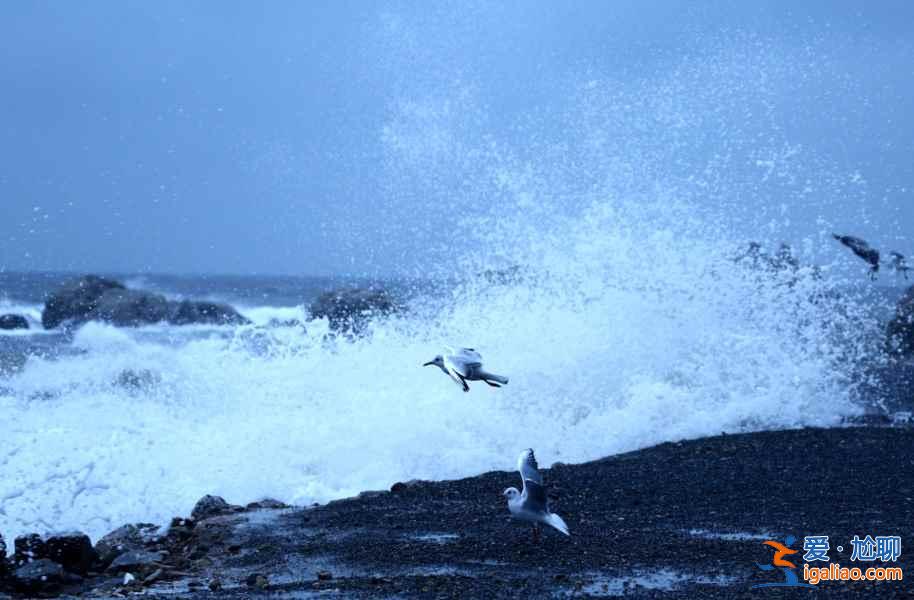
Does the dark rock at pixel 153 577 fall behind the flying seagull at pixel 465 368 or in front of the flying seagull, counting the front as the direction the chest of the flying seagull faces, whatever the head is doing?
in front

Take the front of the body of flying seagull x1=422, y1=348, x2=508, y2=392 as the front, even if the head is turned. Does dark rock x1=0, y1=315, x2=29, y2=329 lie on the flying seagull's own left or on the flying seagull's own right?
on the flying seagull's own right

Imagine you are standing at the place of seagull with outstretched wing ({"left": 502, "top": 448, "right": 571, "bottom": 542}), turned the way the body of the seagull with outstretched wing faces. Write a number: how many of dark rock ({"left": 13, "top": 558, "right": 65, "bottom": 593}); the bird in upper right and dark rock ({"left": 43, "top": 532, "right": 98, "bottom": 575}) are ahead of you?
2

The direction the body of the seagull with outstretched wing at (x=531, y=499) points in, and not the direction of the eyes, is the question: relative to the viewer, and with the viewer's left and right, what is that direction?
facing to the left of the viewer

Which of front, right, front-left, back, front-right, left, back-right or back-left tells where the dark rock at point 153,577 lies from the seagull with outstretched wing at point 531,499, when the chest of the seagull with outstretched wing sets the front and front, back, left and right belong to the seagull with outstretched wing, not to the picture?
front

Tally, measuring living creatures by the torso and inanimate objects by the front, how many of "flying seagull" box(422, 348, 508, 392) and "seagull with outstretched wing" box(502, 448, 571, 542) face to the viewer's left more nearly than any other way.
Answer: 2

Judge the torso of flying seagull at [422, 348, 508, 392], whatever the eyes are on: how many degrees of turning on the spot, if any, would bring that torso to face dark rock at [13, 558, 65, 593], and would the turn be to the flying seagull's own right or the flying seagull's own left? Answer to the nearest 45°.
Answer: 0° — it already faces it

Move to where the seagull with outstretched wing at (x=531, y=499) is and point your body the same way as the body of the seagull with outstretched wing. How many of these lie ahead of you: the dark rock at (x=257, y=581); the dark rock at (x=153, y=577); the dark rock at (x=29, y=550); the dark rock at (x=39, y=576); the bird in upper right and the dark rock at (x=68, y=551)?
5

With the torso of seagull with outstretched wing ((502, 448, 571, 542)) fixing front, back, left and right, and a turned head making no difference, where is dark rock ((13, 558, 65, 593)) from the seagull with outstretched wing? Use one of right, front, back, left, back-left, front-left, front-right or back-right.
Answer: front

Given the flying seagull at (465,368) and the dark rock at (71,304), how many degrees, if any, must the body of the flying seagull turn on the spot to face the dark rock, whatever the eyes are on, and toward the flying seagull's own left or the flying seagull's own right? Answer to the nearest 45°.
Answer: approximately 45° to the flying seagull's own right

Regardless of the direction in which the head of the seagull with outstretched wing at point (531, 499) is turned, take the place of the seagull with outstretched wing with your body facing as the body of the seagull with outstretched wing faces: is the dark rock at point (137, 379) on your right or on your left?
on your right

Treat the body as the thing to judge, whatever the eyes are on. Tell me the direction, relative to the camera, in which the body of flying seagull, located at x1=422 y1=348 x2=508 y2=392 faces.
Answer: to the viewer's left
